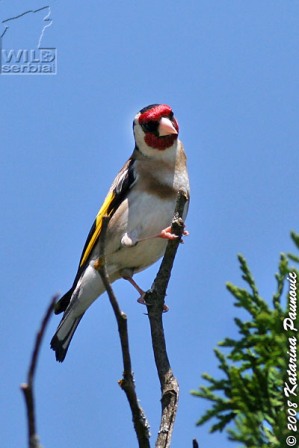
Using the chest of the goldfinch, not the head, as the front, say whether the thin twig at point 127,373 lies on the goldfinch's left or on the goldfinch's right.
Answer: on the goldfinch's right

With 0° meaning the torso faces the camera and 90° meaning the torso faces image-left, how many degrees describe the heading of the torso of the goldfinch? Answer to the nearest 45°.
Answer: approximately 315°
